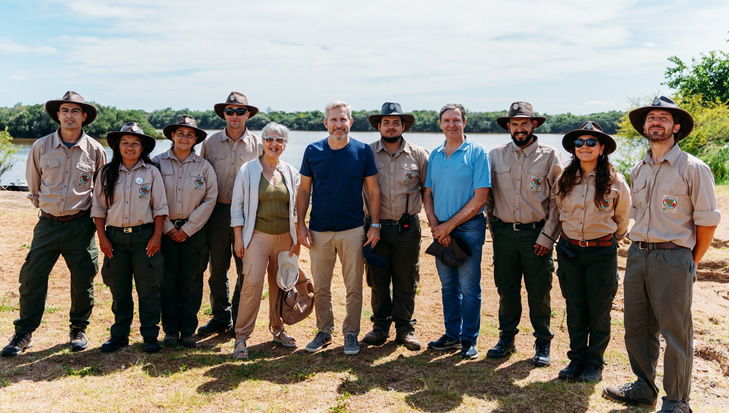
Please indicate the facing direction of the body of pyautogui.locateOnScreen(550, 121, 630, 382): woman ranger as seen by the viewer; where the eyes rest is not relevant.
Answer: toward the camera

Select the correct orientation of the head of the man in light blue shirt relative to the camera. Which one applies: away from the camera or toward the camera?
toward the camera

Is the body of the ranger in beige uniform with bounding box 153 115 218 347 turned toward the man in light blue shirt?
no

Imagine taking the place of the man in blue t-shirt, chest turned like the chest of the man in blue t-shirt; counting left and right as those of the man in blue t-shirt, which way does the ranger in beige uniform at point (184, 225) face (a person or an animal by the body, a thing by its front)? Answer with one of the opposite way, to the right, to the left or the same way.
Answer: the same way

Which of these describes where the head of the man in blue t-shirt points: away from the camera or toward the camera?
toward the camera

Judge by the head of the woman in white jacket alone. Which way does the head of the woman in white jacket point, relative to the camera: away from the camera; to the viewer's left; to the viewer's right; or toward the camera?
toward the camera

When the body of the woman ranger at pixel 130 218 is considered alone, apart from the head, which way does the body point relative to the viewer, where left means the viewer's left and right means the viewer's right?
facing the viewer

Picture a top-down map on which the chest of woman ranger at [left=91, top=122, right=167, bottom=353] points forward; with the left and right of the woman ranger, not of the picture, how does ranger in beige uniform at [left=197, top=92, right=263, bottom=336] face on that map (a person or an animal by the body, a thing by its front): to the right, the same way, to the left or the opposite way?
the same way

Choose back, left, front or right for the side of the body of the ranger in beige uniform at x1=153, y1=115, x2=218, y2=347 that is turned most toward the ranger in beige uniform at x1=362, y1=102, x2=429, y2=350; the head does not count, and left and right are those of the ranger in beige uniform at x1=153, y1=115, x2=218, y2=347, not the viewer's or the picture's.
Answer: left

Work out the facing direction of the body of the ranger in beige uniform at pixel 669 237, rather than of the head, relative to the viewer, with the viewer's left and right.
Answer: facing the viewer and to the left of the viewer

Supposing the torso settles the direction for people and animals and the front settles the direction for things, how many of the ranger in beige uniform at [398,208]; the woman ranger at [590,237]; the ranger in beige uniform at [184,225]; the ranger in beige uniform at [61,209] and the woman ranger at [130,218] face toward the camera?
5
